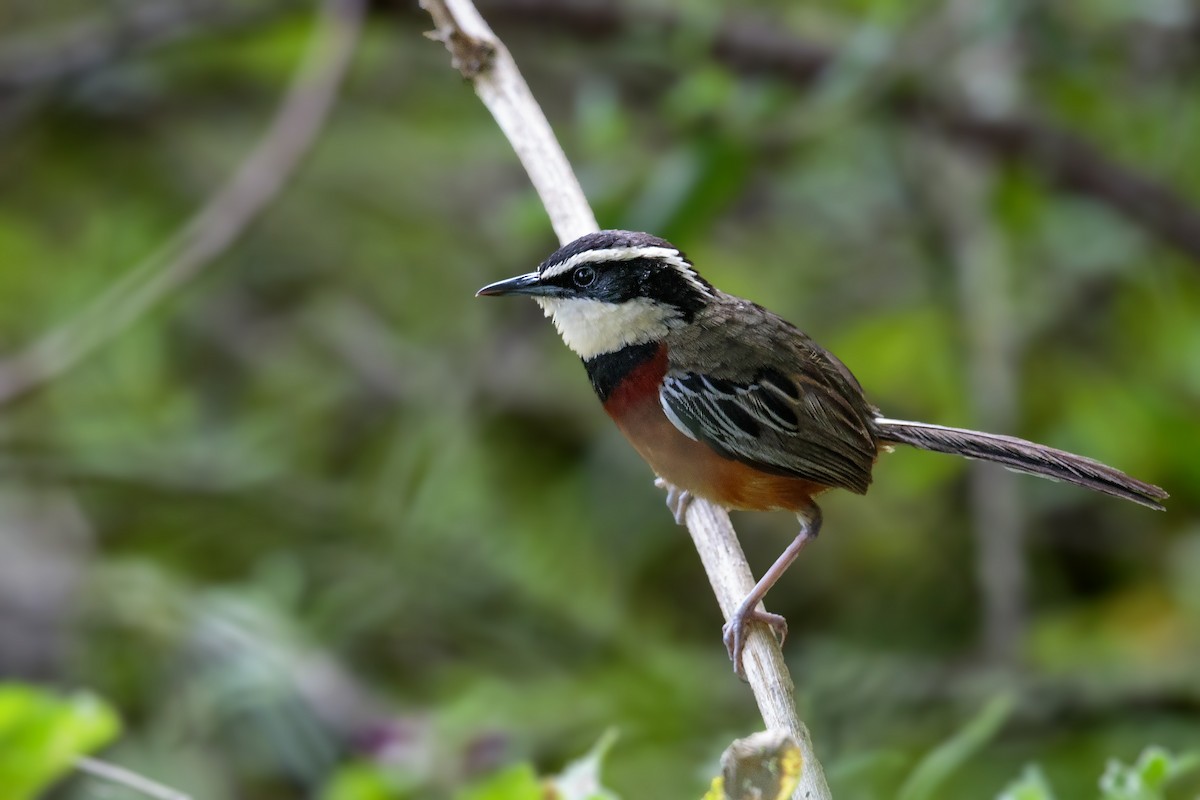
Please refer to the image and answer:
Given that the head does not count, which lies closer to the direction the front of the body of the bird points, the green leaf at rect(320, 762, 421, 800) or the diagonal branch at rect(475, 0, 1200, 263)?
the green leaf

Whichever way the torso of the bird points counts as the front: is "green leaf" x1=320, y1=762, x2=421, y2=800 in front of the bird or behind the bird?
in front

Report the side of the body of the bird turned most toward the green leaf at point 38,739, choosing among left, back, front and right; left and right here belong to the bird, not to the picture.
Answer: front

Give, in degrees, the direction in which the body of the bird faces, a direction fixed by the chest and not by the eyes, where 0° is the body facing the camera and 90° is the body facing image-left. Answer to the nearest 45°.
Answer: approximately 90°
